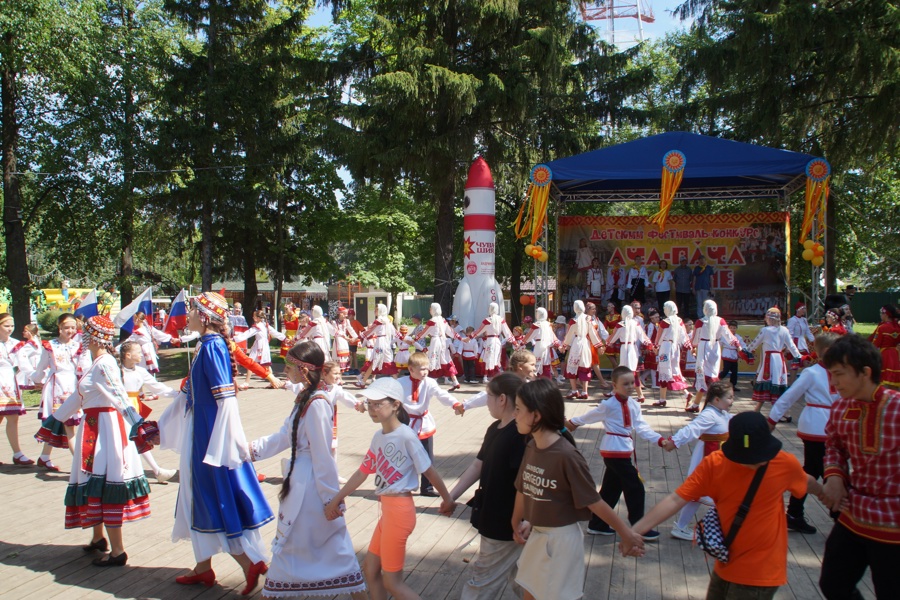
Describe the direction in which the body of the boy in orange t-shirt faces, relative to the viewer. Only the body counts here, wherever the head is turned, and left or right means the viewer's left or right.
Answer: facing away from the viewer

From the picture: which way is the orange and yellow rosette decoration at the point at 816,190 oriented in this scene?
toward the camera

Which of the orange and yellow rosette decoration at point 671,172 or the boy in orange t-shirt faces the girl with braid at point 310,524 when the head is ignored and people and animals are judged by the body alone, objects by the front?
the orange and yellow rosette decoration

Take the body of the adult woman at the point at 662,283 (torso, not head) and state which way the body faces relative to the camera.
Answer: toward the camera

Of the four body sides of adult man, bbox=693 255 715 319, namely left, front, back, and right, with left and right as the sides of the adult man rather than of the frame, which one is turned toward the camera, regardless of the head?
front

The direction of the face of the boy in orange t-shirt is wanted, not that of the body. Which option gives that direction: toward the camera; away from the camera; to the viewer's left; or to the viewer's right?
away from the camera

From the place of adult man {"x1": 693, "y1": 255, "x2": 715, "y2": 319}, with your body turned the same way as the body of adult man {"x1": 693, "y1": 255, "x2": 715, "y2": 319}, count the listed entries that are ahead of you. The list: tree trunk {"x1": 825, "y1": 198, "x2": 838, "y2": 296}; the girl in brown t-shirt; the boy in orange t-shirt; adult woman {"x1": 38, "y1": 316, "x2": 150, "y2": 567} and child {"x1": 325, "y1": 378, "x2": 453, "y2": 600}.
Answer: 4

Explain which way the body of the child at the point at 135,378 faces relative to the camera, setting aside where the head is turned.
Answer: to the viewer's right

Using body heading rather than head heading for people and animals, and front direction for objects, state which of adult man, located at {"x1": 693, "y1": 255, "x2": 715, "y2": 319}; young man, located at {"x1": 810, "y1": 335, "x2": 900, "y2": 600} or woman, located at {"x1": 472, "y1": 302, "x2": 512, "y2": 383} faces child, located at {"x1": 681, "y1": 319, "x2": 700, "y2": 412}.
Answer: the adult man

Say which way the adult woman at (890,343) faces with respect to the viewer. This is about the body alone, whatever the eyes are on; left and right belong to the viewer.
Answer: facing to the left of the viewer

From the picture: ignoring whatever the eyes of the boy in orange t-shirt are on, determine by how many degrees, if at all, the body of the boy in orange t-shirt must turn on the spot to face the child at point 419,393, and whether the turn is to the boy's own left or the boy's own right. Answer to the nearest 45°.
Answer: approximately 45° to the boy's own left

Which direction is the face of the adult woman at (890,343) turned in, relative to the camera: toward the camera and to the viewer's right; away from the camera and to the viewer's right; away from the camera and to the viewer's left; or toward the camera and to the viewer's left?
toward the camera and to the viewer's left
